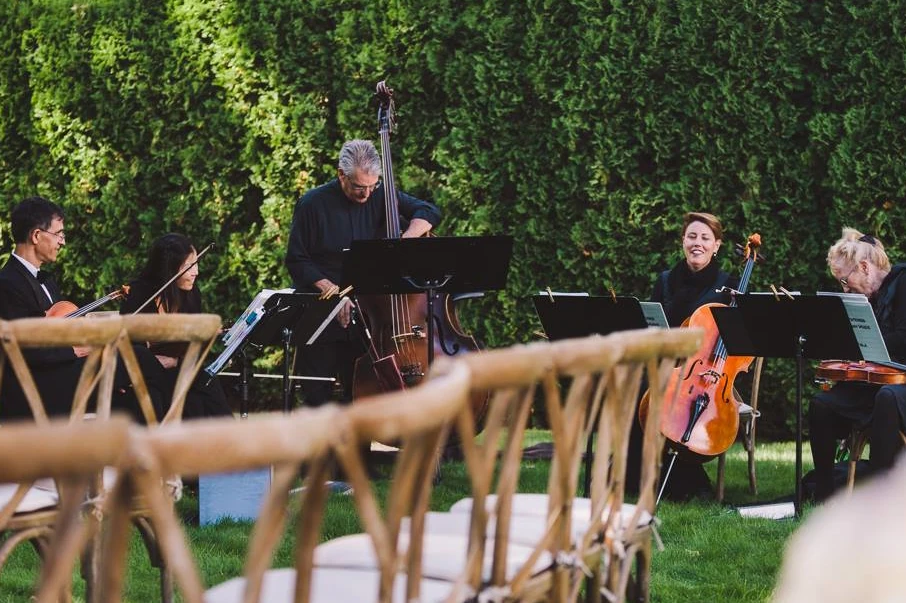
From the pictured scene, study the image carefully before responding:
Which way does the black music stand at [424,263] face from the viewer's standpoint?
away from the camera

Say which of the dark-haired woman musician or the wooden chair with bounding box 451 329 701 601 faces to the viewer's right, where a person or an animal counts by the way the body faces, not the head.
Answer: the dark-haired woman musician

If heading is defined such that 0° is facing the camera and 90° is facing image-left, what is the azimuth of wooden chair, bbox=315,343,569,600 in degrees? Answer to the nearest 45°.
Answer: approximately 135°

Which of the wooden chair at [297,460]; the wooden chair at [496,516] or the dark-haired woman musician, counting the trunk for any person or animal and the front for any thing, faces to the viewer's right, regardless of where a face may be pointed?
the dark-haired woman musician

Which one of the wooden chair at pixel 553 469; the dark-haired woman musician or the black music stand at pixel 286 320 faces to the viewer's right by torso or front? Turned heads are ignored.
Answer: the dark-haired woman musician

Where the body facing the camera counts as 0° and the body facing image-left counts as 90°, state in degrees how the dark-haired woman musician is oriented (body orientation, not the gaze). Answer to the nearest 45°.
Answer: approximately 270°

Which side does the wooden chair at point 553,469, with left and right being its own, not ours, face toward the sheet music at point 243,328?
front

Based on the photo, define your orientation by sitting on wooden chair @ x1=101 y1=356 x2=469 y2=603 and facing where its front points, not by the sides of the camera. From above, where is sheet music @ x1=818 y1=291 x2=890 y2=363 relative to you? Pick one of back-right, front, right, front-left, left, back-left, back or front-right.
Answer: right

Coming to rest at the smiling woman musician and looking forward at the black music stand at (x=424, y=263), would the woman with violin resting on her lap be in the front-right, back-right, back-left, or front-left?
back-left

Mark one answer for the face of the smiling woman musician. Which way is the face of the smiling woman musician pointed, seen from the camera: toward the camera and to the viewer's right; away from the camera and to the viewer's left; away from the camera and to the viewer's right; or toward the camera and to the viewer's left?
toward the camera and to the viewer's left

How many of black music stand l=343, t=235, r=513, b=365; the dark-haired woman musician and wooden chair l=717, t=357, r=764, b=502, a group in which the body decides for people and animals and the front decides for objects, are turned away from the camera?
1

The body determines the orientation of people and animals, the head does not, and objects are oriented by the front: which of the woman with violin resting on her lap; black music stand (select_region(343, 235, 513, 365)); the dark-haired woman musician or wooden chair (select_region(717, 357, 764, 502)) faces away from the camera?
the black music stand

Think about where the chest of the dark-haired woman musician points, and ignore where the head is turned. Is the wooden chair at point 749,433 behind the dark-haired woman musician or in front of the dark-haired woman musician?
in front

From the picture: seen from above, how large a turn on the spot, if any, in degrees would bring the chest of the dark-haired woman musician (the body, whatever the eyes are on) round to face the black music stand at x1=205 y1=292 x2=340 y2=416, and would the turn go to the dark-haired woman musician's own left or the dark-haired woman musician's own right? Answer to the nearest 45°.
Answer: approximately 45° to the dark-haired woman musician's own right

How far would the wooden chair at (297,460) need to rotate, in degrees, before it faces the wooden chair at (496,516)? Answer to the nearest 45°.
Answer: approximately 90° to its right

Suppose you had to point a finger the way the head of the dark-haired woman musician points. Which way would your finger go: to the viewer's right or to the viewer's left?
to the viewer's right
